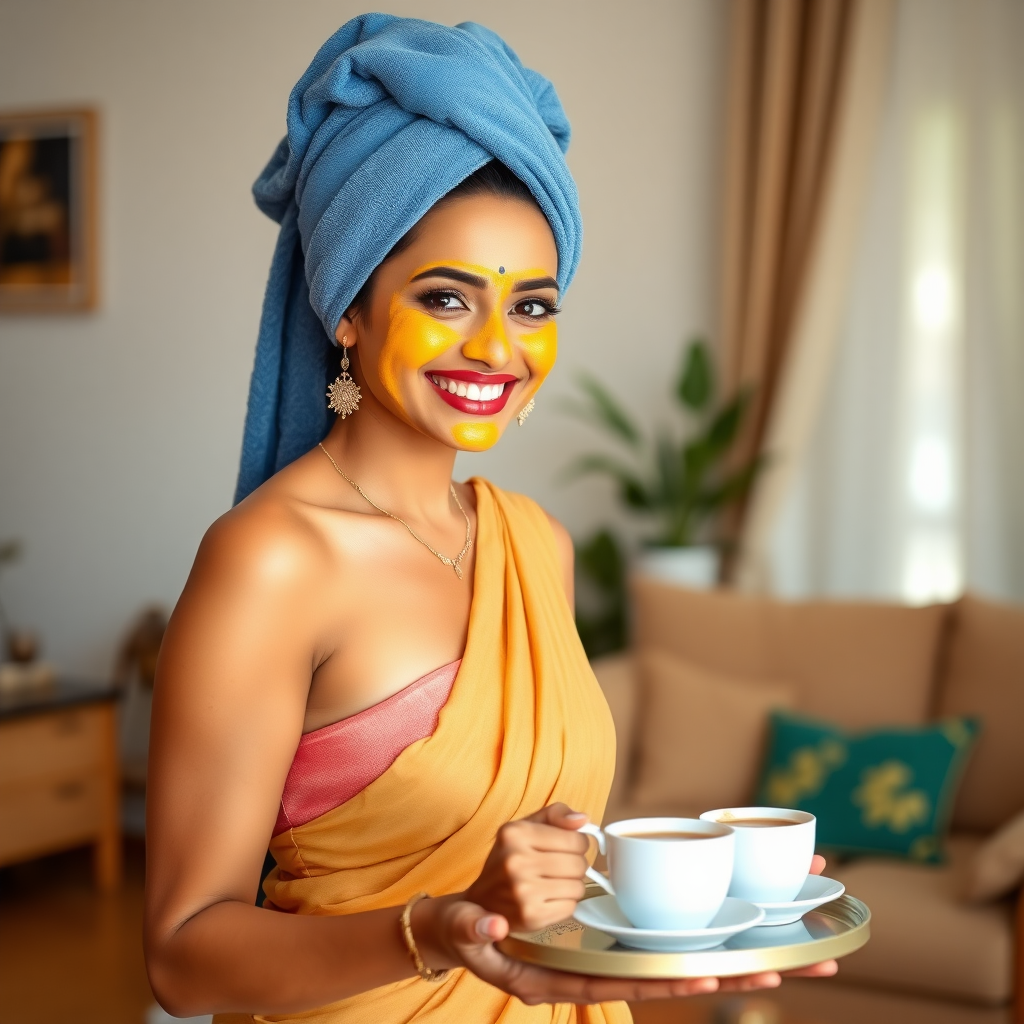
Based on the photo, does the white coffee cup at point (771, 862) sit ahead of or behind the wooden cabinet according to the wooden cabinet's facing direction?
ahead

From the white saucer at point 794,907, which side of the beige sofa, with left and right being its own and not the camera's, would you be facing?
front

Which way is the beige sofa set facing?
toward the camera

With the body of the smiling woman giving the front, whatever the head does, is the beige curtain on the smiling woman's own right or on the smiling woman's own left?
on the smiling woman's own left

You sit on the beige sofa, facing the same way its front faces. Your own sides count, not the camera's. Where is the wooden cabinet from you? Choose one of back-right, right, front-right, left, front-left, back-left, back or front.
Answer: right

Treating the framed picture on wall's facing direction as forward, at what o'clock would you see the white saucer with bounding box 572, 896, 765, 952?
The white saucer is roughly at 12 o'clock from the framed picture on wall.

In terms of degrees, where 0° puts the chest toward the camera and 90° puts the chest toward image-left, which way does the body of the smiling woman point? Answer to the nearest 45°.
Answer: approximately 315°

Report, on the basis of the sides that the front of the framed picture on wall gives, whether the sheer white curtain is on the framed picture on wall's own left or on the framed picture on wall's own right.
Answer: on the framed picture on wall's own left

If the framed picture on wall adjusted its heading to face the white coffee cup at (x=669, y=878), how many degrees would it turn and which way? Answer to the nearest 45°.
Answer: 0° — it already faces it

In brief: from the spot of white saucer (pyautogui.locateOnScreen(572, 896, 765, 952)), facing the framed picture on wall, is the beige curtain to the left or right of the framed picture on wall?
right

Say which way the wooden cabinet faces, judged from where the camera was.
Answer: facing the viewer and to the right of the viewer

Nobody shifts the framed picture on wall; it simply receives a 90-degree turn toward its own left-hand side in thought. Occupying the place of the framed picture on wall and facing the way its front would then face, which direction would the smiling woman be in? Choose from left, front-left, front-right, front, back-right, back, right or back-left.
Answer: right

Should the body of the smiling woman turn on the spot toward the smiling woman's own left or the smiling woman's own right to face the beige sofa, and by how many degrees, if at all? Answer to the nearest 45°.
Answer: approximately 90° to the smiling woman's own left

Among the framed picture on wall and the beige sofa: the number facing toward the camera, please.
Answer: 2
